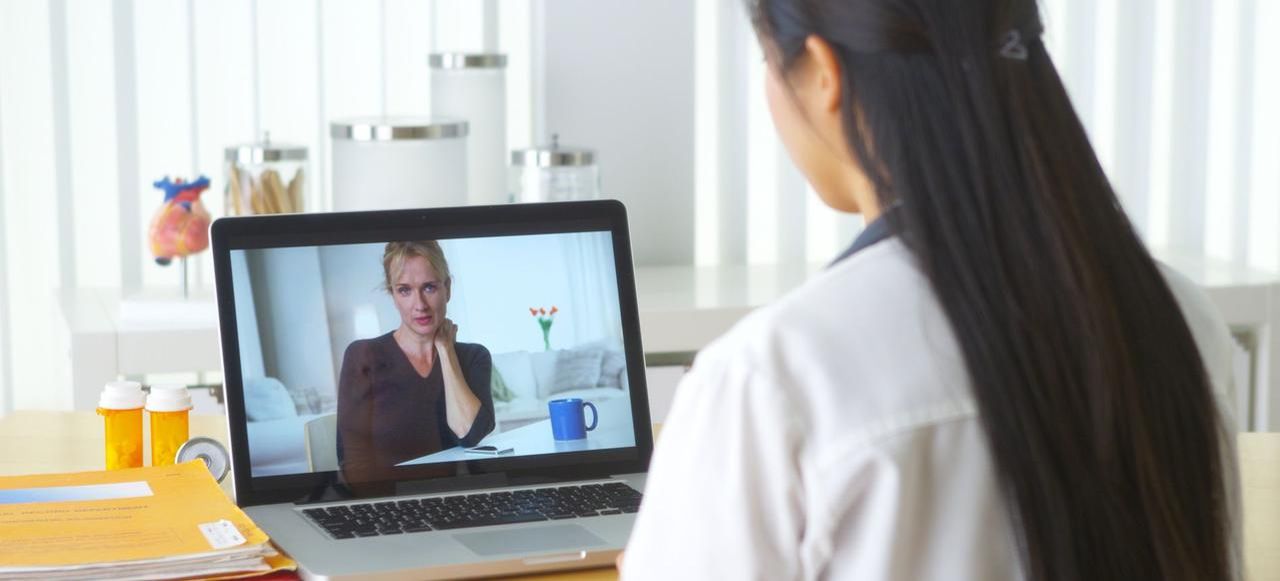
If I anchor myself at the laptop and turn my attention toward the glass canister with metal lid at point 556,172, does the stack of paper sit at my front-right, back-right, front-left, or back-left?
back-left

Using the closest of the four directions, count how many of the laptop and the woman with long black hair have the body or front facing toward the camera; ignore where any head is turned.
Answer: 1

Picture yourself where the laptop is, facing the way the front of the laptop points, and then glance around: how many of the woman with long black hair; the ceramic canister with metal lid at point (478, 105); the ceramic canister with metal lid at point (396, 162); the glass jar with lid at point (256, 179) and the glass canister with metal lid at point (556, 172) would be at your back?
4

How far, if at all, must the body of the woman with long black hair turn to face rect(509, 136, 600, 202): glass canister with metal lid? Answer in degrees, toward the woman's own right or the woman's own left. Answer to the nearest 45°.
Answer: approximately 45° to the woman's own right

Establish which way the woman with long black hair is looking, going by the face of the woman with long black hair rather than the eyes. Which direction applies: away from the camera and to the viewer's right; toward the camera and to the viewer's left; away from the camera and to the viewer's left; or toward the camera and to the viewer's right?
away from the camera and to the viewer's left

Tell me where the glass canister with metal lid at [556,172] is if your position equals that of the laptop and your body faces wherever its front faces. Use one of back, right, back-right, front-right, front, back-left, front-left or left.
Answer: back

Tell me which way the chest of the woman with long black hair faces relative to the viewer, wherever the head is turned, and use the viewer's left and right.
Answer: facing away from the viewer and to the left of the viewer

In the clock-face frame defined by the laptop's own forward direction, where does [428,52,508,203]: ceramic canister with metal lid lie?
The ceramic canister with metal lid is roughly at 6 o'clock from the laptop.

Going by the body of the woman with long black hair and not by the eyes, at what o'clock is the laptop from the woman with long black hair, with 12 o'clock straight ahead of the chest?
The laptop is roughly at 12 o'clock from the woman with long black hair.
